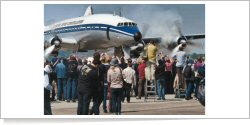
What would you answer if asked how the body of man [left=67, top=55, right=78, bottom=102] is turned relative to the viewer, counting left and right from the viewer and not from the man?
facing away from the viewer

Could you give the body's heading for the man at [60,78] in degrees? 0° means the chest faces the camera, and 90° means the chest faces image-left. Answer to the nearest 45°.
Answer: approximately 180°

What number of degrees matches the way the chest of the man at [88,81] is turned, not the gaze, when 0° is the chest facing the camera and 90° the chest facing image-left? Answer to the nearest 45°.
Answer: approximately 225°

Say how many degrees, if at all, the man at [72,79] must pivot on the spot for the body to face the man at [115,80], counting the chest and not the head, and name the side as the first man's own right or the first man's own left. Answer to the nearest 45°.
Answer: approximately 135° to the first man's own right

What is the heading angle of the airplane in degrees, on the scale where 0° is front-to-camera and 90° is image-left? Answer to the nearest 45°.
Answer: approximately 315°

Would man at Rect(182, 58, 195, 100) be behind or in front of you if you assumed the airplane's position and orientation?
in front

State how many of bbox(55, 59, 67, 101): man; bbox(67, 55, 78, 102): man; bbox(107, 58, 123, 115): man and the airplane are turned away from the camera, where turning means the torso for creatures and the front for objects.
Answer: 3

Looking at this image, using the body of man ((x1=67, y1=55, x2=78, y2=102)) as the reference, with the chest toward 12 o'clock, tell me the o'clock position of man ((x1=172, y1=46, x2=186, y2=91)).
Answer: man ((x1=172, y1=46, x2=186, y2=91)) is roughly at 3 o'clock from man ((x1=67, y1=55, x2=78, y2=102)).

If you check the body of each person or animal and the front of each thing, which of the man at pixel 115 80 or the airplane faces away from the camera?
the man

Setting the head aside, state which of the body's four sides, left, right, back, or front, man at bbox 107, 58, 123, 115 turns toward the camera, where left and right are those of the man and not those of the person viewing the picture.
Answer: back

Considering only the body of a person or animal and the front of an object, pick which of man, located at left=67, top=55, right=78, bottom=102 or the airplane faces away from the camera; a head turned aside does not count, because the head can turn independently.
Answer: the man

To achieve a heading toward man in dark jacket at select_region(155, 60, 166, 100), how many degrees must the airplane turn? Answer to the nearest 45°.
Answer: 0° — it already faces them
